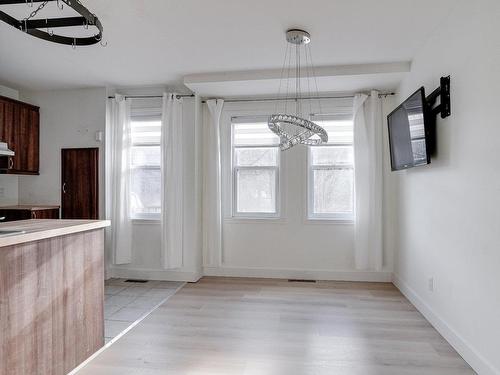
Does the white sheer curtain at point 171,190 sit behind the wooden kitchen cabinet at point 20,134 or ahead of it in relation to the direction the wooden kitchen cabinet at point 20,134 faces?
ahead

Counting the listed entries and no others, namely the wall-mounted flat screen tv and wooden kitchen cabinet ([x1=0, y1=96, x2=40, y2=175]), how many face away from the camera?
0

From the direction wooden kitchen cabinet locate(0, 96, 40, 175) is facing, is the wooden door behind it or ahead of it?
ahead

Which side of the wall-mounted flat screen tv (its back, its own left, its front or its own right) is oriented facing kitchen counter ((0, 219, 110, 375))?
front

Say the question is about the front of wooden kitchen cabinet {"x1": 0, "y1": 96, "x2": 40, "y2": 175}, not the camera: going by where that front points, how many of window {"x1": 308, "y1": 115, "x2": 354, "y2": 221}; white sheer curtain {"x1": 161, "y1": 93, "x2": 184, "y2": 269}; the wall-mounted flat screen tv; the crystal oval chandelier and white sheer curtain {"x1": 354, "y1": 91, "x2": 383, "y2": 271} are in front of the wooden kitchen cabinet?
5

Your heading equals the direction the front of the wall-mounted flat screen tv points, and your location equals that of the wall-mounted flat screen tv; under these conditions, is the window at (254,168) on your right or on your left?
on your right

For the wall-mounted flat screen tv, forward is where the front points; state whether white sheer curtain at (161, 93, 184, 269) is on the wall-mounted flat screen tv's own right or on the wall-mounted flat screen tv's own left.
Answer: on the wall-mounted flat screen tv's own right

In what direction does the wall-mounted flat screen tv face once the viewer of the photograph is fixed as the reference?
facing the viewer and to the left of the viewer

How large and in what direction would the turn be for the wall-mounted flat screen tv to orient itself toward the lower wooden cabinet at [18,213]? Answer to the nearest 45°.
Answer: approximately 45° to its right

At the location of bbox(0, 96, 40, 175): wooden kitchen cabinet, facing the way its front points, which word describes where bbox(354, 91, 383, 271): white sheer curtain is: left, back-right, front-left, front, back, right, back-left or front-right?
front

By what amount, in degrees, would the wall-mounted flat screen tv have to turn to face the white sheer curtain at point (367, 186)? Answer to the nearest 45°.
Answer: approximately 90° to its right

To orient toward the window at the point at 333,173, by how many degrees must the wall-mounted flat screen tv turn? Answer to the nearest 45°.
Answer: approximately 90° to its right

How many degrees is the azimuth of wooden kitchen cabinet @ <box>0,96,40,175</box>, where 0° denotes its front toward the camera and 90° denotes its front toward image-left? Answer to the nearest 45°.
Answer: approximately 315°

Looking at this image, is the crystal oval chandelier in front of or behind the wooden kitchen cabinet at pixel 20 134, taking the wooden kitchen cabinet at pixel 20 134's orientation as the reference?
in front

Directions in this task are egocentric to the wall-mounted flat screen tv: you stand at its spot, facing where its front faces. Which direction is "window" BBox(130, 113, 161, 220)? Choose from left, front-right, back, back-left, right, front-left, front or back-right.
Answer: front-right

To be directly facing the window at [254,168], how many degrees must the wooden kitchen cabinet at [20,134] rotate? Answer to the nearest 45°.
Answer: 0° — it already faces it
